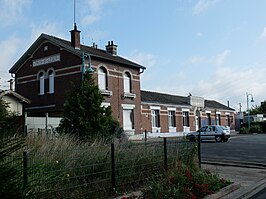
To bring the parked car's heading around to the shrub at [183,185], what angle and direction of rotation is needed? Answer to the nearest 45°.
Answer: approximately 135° to its left

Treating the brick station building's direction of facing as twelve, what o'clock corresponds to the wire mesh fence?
The wire mesh fence is roughly at 1 o'clock from the brick station building.

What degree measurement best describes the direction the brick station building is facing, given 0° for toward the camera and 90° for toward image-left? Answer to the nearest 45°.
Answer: approximately 315°

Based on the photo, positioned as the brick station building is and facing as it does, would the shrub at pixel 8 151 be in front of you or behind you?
in front

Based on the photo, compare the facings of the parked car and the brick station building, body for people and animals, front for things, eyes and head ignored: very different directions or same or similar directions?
very different directions

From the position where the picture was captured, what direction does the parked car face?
facing away from the viewer and to the left of the viewer

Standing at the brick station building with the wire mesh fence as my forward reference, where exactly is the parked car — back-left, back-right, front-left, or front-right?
front-left

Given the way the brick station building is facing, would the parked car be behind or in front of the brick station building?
in front

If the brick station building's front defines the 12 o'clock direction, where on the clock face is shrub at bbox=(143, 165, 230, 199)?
The shrub is roughly at 1 o'clock from the brick station building.

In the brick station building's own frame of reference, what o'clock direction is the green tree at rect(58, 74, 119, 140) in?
The green tree is roughly at 1 o'clock from the brick station building.

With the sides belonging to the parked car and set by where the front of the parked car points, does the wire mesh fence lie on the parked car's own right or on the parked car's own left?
on the parked car's own left
